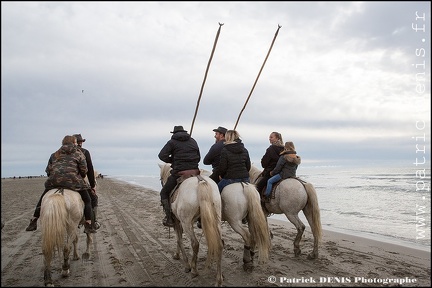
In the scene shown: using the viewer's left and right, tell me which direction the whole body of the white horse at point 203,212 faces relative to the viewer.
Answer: facing away from the viewer and to the left of the viewer

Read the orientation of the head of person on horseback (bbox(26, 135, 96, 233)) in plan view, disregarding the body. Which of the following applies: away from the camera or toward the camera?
away from the camera

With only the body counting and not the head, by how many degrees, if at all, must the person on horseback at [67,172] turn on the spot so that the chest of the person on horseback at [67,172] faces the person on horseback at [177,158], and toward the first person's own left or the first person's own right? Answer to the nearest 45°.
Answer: approximately 90° to the first person's own right

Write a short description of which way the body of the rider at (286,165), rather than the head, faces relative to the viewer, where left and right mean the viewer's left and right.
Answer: facing away from the viewer and to the left of the viewer

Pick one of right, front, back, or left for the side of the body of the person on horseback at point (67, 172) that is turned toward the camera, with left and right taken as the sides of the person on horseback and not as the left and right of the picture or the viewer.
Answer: back

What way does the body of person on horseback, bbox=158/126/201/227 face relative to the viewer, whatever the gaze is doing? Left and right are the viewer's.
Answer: facing away from the viewer and to the left of the viewer

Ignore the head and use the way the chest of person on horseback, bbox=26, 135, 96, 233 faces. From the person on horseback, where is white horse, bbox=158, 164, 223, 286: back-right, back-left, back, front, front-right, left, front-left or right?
back-right

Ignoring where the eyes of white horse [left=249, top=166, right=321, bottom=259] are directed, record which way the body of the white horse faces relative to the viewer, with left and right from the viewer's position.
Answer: facing away from the viewer and to the left of the viewer

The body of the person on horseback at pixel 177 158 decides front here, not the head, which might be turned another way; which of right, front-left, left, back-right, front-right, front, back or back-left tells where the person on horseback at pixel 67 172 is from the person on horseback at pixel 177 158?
front-left

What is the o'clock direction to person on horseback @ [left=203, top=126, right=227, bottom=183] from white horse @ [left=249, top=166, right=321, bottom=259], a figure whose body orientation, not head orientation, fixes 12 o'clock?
The person on horseback is roughly at 10 o'clock from the white horse.

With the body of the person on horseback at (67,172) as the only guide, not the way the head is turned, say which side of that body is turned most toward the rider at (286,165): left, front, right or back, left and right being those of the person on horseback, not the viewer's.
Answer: right

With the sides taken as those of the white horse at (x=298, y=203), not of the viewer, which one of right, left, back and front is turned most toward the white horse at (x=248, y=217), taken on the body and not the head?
left
